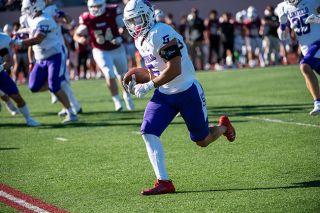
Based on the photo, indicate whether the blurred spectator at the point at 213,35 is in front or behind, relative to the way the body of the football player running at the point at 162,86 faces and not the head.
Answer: behind

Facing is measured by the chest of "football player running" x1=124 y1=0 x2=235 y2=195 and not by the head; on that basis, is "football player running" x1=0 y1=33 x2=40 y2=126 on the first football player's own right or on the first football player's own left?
on the first football player's own right

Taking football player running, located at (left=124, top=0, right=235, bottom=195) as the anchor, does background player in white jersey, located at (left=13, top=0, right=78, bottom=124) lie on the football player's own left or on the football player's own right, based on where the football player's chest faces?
on the football player's own right

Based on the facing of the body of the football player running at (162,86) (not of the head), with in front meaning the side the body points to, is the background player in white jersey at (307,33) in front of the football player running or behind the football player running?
behind
